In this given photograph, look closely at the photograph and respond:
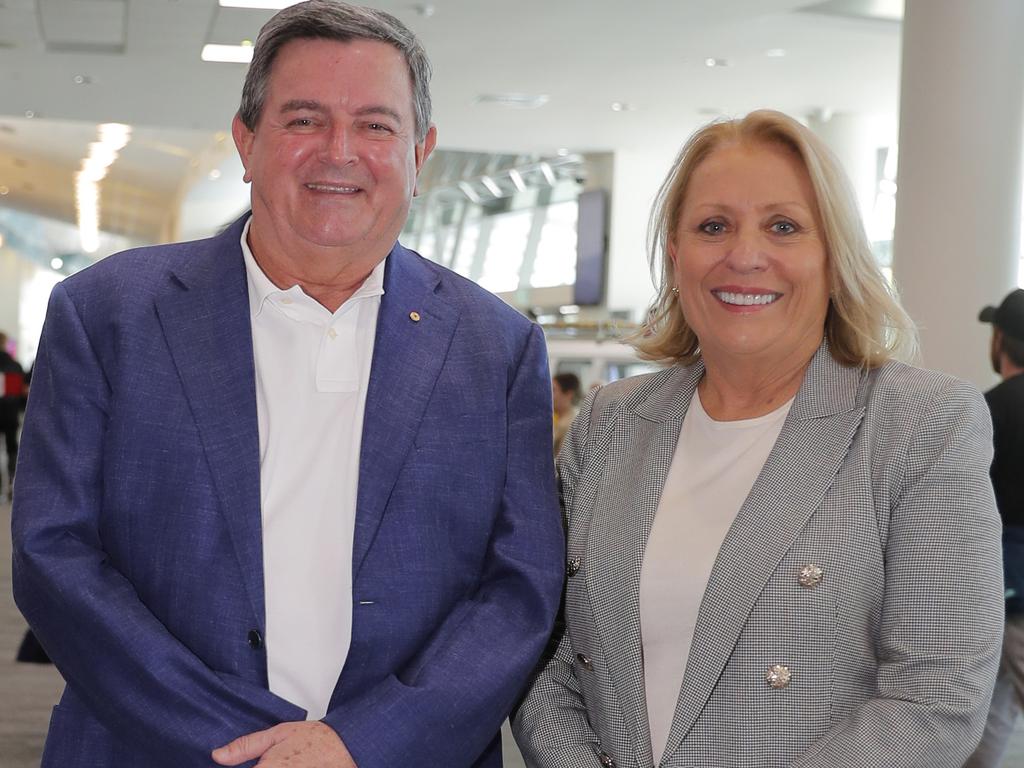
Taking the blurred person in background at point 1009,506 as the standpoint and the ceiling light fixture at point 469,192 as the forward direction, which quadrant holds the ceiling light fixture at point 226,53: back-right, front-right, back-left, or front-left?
front-left

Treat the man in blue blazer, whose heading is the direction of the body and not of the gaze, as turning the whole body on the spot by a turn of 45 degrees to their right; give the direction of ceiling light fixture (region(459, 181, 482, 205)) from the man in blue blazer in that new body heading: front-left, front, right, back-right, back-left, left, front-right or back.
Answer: back-right

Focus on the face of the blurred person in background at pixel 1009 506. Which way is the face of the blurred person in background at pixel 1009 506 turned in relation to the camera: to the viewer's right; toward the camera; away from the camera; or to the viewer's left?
to the viewer's left

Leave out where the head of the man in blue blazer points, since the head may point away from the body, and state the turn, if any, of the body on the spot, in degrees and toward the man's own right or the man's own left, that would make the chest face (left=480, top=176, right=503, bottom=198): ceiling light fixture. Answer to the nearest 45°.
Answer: approximately 180°

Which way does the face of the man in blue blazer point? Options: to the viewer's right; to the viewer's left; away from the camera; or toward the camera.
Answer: toward the camera

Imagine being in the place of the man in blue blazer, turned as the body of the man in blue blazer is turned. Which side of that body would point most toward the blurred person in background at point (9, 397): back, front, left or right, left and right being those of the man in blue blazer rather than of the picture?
back

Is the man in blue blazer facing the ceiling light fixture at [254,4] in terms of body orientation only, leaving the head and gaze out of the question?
no

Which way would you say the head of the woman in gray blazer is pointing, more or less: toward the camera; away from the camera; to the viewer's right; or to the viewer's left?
toward the camera

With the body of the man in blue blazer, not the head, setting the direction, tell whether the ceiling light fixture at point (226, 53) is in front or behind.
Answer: behind

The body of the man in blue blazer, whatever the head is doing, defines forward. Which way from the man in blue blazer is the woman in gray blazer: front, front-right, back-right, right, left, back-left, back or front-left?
left

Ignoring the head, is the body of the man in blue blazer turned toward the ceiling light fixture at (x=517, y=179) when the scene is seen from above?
no

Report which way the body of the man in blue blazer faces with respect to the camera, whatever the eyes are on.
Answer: toward the camera

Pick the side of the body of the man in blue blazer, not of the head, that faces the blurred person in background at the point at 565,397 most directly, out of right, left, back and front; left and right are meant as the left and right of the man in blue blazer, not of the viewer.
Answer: back

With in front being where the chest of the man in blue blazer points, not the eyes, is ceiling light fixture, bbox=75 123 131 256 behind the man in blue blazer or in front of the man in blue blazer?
behind

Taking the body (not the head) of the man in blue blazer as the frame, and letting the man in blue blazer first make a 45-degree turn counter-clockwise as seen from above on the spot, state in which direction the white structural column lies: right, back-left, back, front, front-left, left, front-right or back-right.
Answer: left

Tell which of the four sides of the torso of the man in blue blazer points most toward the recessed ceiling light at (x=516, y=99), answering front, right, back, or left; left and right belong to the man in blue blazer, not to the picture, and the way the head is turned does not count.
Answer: back
